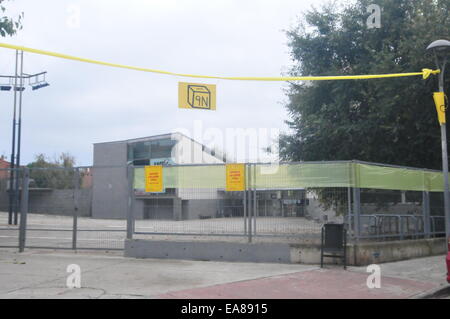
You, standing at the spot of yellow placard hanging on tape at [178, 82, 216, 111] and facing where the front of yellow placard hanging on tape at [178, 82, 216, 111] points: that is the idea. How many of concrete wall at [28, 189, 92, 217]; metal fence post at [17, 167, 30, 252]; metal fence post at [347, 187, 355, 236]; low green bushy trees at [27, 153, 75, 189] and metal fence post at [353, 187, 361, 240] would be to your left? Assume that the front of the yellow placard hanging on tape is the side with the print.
2

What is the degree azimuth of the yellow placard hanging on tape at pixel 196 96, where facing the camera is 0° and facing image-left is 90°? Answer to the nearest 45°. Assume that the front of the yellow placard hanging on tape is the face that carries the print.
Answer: approximately 0°

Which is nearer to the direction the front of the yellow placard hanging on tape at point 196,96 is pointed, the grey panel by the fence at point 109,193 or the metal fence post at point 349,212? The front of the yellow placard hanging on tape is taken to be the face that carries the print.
the metal fence post

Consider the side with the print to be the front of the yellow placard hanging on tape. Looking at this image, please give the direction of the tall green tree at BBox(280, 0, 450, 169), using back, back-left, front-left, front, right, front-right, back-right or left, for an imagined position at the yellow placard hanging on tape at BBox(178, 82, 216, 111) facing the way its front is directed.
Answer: back-left

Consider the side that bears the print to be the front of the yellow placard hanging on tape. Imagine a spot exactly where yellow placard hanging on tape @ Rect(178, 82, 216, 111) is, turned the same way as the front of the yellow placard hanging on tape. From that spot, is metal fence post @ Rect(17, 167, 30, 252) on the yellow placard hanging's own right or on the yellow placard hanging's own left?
on the yellow placard hanging's own right

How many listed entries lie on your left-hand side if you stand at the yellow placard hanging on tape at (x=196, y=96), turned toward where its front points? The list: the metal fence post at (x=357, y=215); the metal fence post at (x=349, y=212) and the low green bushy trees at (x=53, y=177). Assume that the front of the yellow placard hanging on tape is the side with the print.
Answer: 2

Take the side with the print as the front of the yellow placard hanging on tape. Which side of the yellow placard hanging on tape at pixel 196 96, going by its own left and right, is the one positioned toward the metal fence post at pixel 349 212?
left

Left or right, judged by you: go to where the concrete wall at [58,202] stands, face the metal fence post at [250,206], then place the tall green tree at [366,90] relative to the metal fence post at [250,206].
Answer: left
